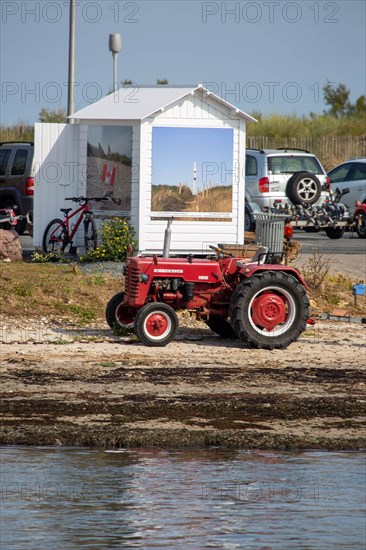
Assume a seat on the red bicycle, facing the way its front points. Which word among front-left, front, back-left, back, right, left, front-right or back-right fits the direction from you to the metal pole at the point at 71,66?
back-left

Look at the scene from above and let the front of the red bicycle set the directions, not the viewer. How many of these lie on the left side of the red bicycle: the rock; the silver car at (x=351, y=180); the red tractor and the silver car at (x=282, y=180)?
2

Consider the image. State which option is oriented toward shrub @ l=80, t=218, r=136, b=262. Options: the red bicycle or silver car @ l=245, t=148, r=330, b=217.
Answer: the red bicycle

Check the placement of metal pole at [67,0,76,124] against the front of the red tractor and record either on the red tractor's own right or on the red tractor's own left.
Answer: on the red tractor's own right

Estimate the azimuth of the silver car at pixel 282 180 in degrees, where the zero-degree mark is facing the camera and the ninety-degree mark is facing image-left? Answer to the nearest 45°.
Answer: approximately 135°

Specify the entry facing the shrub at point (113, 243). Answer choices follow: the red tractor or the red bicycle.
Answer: the red bicycle

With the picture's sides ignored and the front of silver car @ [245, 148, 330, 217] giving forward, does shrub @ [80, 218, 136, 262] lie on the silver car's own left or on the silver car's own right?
on the silver car's own left

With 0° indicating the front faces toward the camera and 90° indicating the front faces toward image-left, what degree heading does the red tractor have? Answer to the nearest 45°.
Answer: approximately 45°

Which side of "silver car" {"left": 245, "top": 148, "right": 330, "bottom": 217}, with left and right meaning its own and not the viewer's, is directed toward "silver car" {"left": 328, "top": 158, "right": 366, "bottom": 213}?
right

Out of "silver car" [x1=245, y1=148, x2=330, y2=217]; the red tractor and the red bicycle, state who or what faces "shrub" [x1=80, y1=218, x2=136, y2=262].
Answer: the red bicycle

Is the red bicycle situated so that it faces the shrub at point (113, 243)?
yes
